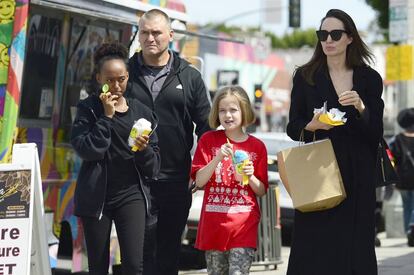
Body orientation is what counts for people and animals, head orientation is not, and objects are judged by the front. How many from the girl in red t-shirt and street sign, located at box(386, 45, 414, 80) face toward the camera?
2

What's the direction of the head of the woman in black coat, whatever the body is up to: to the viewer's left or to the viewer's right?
to the viewer's left

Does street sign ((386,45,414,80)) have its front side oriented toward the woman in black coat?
yes

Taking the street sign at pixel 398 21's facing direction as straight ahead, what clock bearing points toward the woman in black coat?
The woman in black coat is roughly at 12 o'clock from the street sign.

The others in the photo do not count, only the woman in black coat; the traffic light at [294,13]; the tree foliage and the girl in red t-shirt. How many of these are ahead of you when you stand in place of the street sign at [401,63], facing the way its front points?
2

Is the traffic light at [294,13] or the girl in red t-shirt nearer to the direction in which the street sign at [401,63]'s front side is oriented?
the girl in red t-shirt
